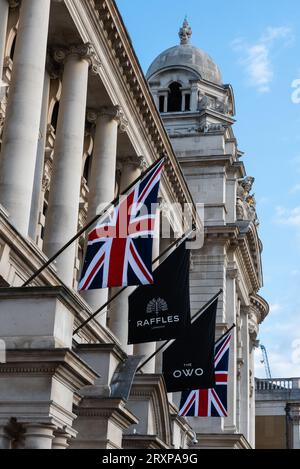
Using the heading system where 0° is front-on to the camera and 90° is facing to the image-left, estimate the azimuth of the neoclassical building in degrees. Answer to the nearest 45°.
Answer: approximately 315°
